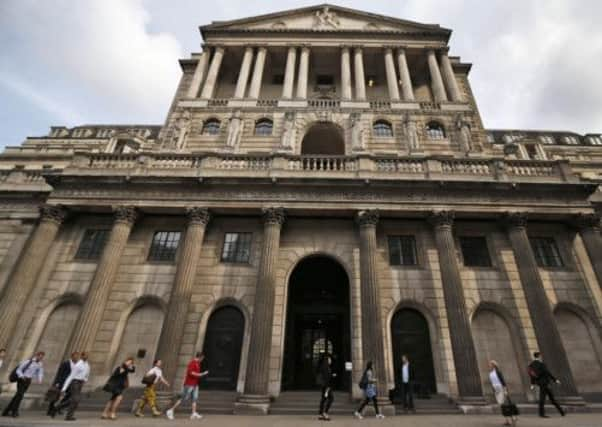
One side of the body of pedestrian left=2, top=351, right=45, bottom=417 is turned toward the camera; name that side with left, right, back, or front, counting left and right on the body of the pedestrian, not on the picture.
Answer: right

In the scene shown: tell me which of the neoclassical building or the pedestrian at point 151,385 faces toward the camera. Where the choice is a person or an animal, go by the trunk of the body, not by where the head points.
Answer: the neoclassical building

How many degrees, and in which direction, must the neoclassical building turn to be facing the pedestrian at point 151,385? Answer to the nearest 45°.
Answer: approximately 45° to its right

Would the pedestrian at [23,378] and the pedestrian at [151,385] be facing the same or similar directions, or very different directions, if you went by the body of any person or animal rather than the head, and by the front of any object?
same or similar directions

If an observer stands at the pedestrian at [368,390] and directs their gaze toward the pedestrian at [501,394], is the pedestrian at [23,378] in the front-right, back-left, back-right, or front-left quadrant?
back-right

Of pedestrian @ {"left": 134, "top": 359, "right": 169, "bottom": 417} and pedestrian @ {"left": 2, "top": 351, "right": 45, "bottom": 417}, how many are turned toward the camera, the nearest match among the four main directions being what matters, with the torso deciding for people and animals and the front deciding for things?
0

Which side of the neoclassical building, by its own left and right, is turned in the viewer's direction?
front
